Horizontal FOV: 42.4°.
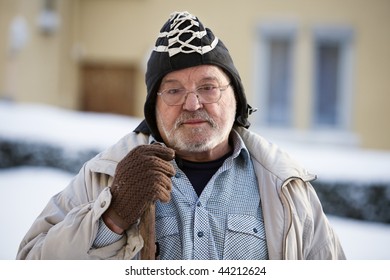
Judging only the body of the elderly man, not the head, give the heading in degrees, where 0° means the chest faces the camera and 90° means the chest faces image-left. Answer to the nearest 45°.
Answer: approximately 0°

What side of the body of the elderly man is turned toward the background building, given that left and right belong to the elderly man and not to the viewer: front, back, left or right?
back
